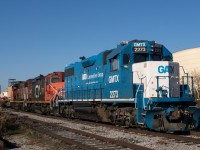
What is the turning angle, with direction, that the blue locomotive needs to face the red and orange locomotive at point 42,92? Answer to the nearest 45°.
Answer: approximately 180°

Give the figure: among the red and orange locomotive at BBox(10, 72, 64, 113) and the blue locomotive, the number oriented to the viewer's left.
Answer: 0

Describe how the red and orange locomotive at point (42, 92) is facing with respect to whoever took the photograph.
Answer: facing the viewer and to the right of the viewer

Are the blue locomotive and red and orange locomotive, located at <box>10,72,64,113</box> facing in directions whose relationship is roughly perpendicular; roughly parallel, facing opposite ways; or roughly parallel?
roughly parallel

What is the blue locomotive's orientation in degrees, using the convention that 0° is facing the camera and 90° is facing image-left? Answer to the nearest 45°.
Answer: approximately 315°

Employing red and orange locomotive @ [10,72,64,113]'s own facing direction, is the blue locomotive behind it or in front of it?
in front
